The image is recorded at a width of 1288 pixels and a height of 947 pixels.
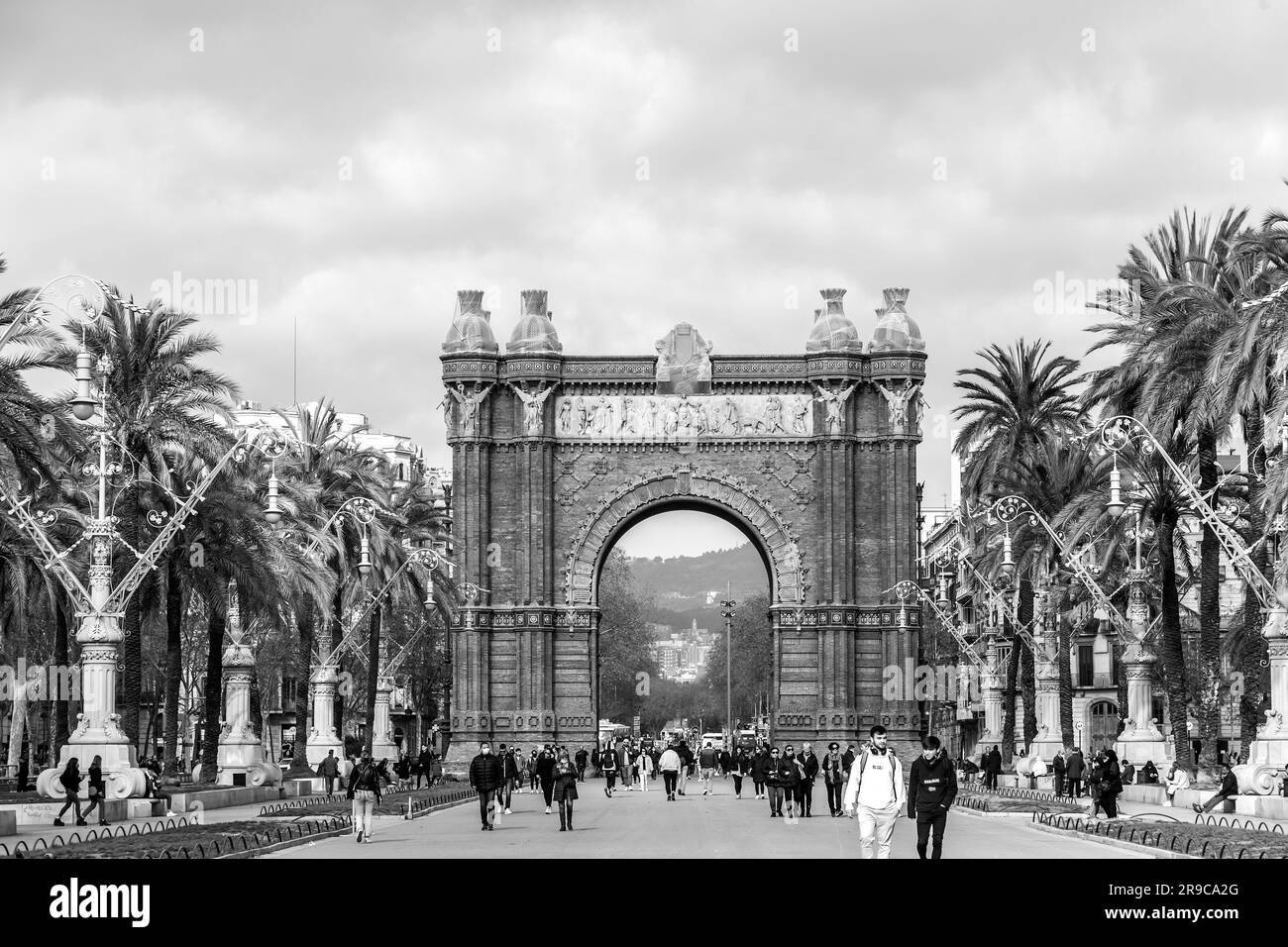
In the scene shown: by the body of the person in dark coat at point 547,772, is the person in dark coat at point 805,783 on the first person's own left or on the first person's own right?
on the first person's own left

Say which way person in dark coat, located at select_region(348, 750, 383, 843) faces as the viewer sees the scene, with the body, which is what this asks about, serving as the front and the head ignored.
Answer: away from the camera

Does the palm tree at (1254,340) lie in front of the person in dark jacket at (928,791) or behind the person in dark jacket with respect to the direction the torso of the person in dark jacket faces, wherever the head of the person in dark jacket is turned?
behind

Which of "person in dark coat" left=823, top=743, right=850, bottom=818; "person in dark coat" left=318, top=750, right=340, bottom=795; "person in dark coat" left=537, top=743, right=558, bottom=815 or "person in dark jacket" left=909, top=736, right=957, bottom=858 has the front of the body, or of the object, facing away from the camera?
"person in dark coat" left=318, top=750, right=340, bottom=795

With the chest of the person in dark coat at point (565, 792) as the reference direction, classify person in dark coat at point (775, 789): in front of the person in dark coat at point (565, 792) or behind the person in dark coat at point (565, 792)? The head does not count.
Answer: behind

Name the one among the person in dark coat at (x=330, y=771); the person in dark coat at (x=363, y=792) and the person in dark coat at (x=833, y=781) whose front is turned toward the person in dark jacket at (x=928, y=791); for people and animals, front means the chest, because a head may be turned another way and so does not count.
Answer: the person in dark coat at (x=833, y=781)

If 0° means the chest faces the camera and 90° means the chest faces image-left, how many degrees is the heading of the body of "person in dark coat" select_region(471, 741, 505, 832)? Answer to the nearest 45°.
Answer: approximately 0°

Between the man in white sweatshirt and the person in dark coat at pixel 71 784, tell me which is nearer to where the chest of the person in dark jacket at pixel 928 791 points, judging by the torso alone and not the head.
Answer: the man in white sweatshirt

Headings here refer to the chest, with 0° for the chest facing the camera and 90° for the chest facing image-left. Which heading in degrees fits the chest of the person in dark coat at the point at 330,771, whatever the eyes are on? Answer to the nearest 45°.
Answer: approximately 180°

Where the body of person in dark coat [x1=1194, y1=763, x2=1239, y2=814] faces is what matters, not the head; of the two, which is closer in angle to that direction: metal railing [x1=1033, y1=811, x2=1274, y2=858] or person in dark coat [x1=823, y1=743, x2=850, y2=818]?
the person in dark coat

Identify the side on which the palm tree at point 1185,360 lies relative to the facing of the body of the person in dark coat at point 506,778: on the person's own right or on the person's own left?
on the person's own left
